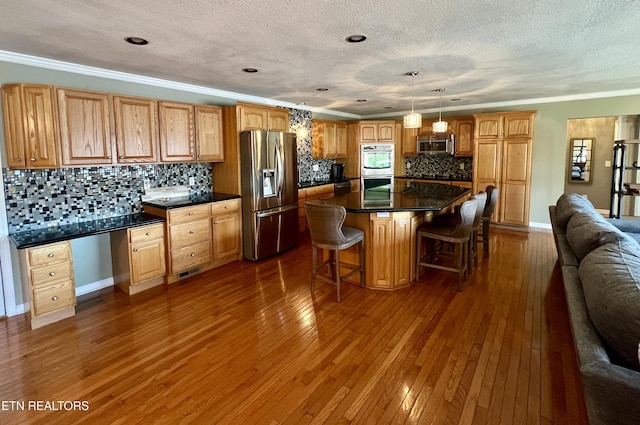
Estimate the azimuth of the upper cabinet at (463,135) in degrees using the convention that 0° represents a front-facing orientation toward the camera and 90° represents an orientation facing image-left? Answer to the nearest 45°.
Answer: approximately 0°

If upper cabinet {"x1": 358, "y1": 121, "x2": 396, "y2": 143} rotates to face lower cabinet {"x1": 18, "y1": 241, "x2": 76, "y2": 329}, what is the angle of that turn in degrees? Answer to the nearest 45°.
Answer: approximately 45° to its right

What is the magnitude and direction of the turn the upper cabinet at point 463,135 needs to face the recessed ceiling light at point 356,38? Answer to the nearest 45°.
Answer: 0° — it already faces it

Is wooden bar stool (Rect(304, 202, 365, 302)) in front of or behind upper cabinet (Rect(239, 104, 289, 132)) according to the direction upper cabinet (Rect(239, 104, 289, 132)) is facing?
in front

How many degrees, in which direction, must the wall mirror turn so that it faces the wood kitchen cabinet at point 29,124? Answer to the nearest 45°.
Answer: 0° — it already faces it

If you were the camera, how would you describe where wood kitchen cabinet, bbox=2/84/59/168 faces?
facing the viewer

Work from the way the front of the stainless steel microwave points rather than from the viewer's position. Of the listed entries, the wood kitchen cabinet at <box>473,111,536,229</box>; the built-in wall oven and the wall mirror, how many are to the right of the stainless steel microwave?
1

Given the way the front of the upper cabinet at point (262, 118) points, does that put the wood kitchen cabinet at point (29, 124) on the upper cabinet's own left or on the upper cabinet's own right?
on the upper cabinet's own right

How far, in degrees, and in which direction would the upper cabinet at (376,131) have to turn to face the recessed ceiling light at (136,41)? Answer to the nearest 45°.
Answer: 0° — it already faces it

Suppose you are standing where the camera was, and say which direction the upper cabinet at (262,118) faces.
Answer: facing the viewer and to the right of the viewer

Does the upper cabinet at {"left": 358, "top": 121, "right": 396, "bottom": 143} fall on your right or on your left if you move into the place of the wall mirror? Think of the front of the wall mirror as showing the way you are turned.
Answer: on your right

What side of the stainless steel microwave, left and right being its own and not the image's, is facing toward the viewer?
front

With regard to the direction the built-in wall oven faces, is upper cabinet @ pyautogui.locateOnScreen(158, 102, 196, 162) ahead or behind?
ahead
